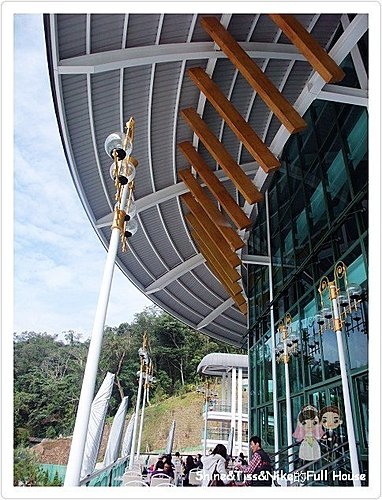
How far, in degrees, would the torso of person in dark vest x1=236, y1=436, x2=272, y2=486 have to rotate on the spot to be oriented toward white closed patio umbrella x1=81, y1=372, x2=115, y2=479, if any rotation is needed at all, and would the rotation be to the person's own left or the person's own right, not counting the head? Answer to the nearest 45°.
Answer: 0° — they already face it

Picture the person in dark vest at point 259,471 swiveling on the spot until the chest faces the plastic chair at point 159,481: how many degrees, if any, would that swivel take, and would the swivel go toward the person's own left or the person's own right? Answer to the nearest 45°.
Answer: approximately 45° to the person's own right

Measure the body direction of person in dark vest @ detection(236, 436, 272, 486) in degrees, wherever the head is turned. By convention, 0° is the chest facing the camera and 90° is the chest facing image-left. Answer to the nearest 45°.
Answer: approximately 90°

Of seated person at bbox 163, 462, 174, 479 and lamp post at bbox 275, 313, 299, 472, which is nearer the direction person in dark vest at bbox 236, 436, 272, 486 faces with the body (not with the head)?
the seated person

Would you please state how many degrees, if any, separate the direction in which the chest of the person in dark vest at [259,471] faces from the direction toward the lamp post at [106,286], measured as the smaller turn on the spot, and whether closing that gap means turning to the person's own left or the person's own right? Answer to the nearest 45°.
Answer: approximately 45° to the person's own left

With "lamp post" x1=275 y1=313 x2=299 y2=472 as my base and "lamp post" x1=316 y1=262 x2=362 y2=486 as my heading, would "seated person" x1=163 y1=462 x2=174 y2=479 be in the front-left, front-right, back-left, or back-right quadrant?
back-right
